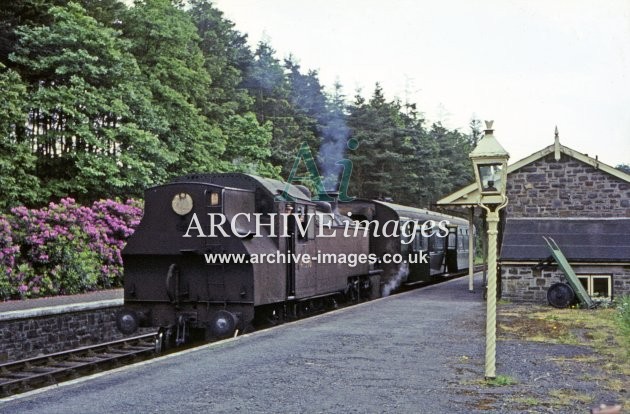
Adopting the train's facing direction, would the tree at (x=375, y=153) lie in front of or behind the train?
behind

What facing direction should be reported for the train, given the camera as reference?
facing the viewer and to the left of the viewer

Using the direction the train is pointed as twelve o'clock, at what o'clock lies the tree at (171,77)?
The tree is roughly at 4 o'clock from the train.

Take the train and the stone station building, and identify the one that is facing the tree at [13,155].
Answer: the stone station building

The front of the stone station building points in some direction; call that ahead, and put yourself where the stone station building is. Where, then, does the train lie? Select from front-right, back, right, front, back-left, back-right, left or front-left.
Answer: front-left

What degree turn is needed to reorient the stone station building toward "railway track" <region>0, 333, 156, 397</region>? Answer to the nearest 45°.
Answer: approximately 45° to its left

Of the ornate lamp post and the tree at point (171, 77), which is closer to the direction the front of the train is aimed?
the ornate lamp post

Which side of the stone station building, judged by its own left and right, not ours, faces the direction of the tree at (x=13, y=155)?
front

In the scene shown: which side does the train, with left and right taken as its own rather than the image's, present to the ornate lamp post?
front

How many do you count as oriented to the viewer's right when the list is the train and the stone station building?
0

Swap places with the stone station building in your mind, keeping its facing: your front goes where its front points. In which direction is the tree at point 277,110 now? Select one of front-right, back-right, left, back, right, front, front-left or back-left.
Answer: front-right

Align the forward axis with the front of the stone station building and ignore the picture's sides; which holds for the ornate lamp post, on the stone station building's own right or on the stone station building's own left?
on the stone station building's own left

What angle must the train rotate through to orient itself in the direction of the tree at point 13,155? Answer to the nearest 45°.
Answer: approximately 90° to its right

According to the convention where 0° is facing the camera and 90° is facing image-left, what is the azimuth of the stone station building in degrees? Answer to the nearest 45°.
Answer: approximately 90°

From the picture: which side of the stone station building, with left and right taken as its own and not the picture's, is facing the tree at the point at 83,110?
front
